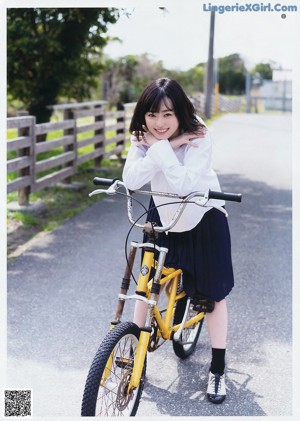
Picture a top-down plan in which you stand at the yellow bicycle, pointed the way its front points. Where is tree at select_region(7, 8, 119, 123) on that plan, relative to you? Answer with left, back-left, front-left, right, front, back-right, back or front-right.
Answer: back-right

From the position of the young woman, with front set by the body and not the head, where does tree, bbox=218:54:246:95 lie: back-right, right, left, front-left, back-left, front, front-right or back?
back

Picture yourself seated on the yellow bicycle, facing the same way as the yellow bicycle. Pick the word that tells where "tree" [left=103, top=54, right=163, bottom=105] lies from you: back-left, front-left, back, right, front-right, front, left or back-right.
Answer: back-right

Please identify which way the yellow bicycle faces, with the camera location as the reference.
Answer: facing the viewer and to the left of the viewer

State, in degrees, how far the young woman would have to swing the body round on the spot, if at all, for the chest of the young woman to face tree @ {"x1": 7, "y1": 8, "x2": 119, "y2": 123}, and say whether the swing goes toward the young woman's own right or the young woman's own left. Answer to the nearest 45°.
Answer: approximately 180°

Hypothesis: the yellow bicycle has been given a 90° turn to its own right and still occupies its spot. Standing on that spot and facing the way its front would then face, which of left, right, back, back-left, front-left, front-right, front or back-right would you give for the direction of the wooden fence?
front-right

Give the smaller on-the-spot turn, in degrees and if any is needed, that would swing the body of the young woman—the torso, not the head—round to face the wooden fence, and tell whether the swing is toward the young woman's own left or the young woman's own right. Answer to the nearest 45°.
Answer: approximately 180°

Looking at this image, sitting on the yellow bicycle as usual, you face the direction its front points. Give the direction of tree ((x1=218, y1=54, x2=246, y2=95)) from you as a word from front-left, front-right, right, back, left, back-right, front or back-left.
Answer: back-right
